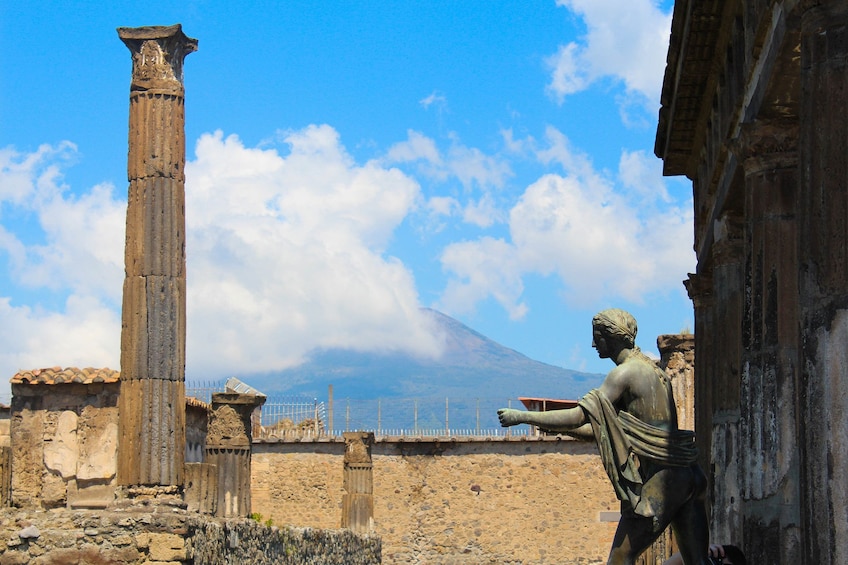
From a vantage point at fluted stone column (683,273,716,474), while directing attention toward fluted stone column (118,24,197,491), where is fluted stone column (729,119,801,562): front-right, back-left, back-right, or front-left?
back-left

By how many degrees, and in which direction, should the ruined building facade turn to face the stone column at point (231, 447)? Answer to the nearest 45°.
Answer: approximately 45° to its right

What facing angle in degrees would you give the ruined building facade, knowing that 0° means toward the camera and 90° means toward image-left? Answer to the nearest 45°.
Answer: approximately 90°

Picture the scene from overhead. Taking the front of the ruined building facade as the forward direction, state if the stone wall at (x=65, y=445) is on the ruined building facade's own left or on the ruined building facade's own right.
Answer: on the ruined building facade's own right

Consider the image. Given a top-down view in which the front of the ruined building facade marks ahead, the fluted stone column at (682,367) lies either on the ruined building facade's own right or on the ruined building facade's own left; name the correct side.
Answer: on the ruined building facade's own right

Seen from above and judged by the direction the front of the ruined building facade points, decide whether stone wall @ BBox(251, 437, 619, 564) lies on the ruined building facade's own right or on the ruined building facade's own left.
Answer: on the ruined building facade's own right

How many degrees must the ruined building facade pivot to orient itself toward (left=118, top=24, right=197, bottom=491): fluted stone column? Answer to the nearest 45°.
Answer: approximately 45° to its right
